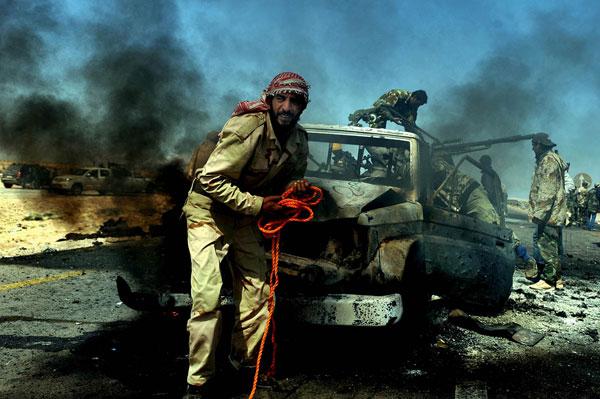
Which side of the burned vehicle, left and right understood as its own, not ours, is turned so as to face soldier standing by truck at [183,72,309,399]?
front

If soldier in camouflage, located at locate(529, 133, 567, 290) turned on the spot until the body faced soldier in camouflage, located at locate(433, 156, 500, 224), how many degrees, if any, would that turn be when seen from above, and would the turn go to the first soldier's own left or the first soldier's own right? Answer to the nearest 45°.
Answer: approximately 45° to the first soldier's own left

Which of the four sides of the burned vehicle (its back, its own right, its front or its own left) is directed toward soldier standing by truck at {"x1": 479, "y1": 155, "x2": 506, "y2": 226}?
back

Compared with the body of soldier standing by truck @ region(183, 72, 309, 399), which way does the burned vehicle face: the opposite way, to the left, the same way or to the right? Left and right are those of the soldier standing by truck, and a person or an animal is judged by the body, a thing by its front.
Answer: to the right

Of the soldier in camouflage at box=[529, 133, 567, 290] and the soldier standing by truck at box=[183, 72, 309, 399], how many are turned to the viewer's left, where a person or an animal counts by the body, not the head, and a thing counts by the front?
1

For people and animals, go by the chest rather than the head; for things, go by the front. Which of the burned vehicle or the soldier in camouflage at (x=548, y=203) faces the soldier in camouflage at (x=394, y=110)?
the soldier in camouflage at (x=548, y=203)

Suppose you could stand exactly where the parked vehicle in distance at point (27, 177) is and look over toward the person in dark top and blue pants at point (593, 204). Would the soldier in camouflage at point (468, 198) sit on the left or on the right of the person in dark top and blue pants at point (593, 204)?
right

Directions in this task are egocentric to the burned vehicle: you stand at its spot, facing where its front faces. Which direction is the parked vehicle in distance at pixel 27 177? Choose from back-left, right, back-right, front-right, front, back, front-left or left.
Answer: right

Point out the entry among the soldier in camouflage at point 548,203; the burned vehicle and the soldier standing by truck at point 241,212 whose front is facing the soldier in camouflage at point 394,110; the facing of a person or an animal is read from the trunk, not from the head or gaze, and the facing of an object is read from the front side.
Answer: the soldier in camouflage at point 548,203

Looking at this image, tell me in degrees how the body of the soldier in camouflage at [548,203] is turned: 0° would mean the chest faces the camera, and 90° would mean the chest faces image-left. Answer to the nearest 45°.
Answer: approximately 90°
